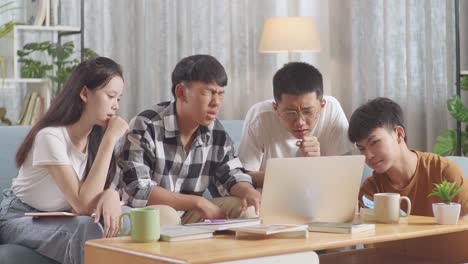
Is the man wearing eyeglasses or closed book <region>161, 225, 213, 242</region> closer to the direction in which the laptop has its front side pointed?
the man wearing eyeglasses

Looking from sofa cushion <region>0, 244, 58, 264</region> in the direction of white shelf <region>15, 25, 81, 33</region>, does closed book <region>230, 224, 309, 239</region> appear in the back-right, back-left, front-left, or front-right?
back-right

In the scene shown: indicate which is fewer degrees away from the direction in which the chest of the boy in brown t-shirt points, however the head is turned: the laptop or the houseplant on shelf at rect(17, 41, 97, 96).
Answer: the laptop

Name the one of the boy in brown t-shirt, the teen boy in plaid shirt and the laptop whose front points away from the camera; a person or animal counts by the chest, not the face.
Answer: the laptop

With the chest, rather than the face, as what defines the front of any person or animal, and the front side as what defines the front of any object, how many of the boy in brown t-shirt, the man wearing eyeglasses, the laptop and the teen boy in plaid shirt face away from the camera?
1

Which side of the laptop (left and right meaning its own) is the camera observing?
back

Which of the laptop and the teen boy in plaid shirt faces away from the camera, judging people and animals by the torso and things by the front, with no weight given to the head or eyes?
the laptop

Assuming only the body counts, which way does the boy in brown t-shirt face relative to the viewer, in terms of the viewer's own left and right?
facing the viewer and to the left of the viewer

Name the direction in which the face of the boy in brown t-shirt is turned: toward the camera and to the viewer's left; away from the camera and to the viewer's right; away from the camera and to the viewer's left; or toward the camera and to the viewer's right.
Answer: toward the camera and to the viewer's left

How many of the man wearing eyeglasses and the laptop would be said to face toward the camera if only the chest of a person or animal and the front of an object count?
1

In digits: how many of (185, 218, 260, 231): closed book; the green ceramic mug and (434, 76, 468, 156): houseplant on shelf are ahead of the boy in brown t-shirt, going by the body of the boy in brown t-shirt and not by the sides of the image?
2

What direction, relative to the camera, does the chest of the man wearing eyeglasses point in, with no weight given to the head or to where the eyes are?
toward the camera

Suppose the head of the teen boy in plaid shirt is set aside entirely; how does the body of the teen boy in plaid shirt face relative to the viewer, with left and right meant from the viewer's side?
facing the viewer and to the right of the viewer
